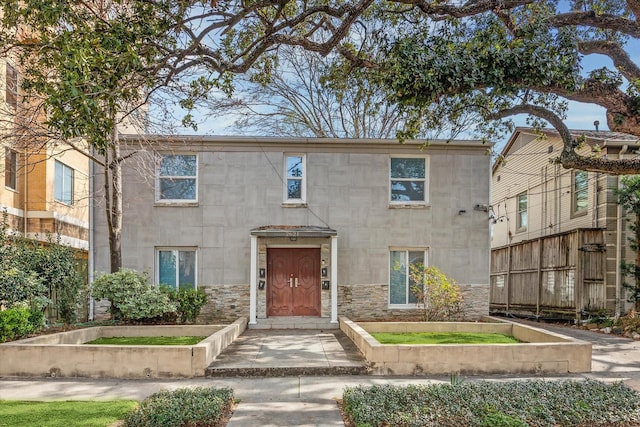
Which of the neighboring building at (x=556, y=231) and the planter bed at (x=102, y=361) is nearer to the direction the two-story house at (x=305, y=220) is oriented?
the planter bed

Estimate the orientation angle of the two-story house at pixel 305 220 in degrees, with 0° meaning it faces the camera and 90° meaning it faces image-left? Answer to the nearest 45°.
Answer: approximately 0°

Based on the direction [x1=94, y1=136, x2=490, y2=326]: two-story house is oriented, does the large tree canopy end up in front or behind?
in front

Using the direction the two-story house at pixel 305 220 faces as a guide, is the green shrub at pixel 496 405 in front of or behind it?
in front

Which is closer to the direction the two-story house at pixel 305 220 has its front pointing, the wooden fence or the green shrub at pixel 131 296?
the green shrub

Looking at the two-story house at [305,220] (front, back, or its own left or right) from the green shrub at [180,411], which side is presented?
front

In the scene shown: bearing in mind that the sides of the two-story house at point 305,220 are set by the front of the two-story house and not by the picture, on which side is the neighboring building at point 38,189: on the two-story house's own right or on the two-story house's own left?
on the two-story house's own right
